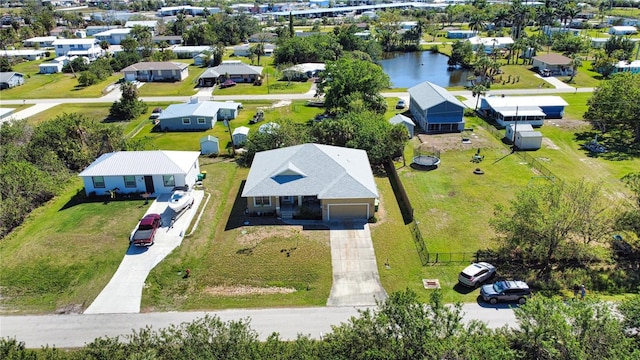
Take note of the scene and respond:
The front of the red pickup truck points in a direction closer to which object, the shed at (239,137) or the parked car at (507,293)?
the shed

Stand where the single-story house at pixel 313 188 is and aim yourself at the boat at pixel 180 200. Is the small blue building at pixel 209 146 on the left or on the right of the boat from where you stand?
right

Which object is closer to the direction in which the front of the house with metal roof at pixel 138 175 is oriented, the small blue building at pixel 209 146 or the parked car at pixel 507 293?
the parked car

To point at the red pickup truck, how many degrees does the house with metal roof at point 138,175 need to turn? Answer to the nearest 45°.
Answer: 0° — it already faces it

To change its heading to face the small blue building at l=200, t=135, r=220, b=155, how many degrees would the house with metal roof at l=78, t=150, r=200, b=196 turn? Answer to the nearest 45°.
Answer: approximately 135° to its left

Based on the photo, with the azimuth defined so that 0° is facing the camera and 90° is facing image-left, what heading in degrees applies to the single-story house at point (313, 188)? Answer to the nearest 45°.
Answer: approximately 0°

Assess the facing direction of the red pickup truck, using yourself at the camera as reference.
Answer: facing away from the viewer and to the right of the viewer

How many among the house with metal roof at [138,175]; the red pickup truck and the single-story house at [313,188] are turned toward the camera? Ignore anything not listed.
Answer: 2

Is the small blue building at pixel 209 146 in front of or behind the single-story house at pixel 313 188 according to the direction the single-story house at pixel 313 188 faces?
behind

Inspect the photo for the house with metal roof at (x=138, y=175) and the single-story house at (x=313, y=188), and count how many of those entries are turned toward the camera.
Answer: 2

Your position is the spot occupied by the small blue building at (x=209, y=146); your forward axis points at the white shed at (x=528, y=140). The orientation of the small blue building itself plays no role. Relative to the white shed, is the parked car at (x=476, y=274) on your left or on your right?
right
